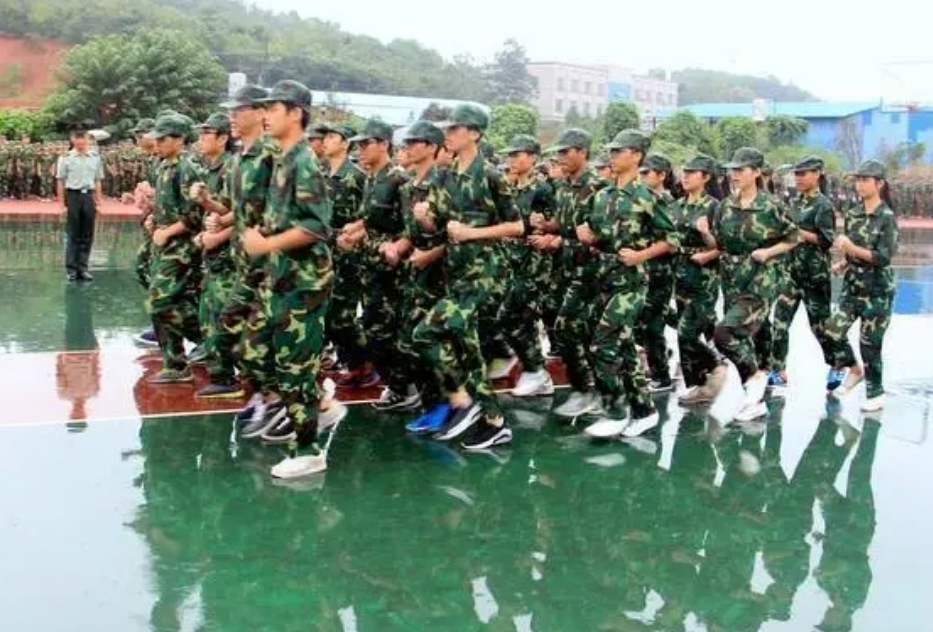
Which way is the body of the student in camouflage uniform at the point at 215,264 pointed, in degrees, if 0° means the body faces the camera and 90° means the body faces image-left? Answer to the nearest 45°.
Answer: approximately 90°

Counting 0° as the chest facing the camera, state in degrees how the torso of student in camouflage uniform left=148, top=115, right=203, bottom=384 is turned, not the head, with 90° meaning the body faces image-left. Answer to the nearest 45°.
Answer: approximately 90°

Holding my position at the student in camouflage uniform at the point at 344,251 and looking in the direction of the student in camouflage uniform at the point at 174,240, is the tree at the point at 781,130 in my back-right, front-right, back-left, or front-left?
back-right

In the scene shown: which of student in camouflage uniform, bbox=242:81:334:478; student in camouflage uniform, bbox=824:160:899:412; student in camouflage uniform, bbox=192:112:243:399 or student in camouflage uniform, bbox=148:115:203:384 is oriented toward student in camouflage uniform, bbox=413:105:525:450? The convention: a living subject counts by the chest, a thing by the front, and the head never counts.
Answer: student in camouflage uniform, bbox=824:160:899:412

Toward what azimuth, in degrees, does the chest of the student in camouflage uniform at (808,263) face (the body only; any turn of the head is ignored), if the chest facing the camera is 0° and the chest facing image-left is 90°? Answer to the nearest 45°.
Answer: approximately 45°

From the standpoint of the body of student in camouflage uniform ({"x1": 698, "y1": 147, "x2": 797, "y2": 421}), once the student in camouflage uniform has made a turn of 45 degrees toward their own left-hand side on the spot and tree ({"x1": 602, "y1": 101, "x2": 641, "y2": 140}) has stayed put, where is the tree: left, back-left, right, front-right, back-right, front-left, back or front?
back

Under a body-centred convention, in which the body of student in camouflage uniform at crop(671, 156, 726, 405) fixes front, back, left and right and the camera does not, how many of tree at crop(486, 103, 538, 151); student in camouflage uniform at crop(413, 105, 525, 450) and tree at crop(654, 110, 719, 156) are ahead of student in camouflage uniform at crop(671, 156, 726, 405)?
1

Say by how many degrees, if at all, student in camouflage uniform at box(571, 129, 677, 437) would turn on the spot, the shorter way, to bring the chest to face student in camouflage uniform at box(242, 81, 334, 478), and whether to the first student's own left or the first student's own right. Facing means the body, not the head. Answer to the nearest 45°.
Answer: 0° — they already face them

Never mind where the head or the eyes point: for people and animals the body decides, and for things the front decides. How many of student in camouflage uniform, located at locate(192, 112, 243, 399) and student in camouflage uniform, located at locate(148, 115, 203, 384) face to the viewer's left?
2

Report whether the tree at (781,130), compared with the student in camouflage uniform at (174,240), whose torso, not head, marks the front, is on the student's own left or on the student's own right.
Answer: on the student's own right

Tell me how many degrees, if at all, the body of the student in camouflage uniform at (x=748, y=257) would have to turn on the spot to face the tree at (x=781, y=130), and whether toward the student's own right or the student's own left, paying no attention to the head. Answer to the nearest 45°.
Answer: approximately 135° to the student's own right

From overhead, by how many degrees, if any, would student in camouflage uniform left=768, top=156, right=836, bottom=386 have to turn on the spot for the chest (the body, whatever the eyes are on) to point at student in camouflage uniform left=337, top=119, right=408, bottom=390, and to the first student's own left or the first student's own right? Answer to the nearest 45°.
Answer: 0° — they already face them

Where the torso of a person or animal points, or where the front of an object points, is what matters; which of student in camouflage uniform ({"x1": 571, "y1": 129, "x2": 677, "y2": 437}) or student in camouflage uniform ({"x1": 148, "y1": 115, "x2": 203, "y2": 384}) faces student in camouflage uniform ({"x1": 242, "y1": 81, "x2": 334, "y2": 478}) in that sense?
student in camouflage uniform ({"x1": 571, "y1": 129, "x2": 677, "y2": 437})

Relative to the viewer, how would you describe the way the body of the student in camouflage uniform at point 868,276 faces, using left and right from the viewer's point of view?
facing the viewer and to the left of the viewer

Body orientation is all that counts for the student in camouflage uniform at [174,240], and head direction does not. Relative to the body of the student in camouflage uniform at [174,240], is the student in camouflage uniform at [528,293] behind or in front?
behind

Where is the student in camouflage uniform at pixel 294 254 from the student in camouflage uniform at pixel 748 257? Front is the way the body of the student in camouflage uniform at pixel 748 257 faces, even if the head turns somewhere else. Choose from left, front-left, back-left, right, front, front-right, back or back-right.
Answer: front

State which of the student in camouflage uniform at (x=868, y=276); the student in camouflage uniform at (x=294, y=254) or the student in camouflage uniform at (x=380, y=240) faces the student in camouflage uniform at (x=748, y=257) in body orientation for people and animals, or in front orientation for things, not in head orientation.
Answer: the student in camouflage uniform at (x=868, y=276)
